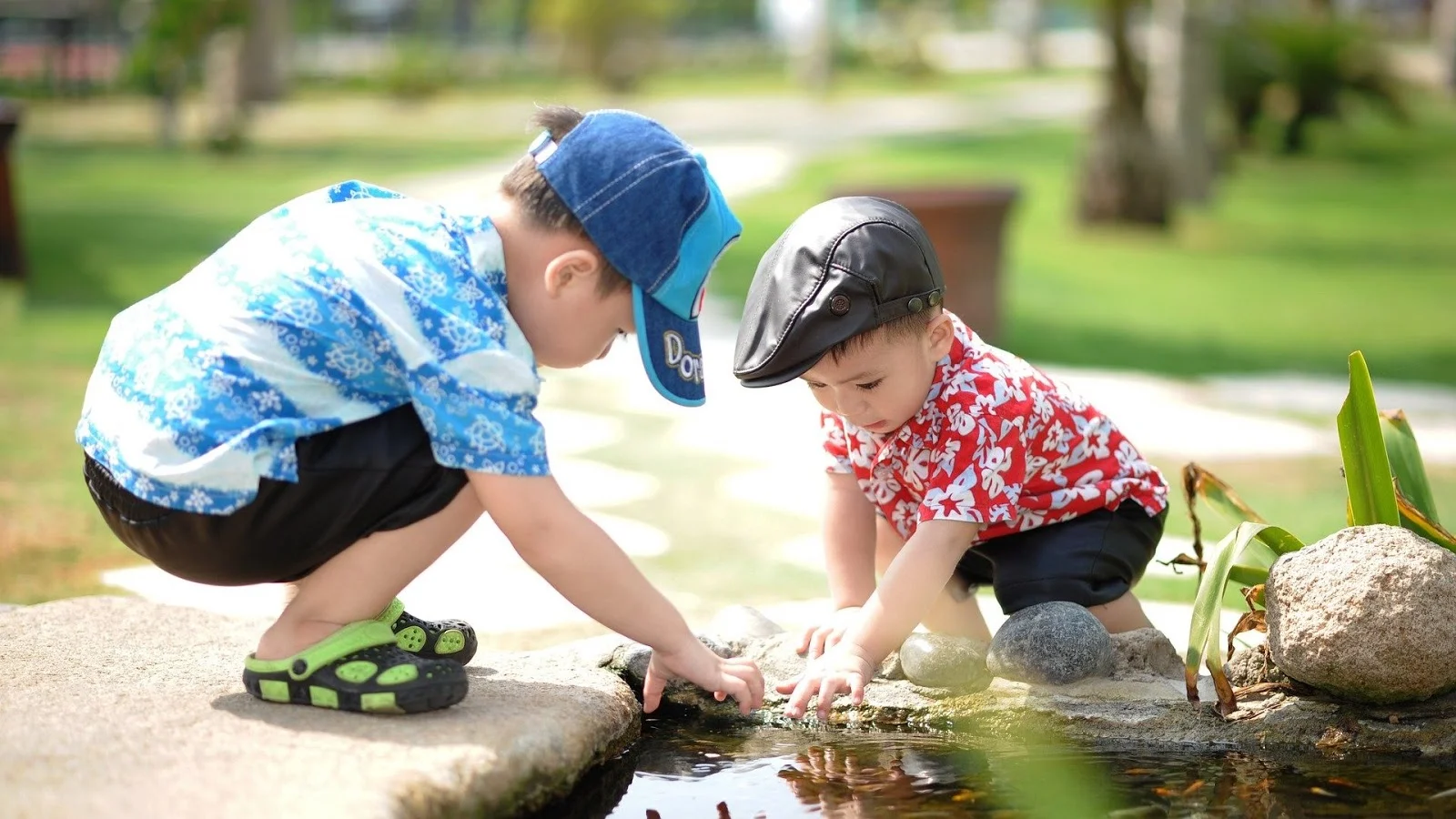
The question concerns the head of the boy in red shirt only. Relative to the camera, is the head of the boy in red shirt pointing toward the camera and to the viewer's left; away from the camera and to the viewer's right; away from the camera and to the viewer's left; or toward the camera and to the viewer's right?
toward the camera and to the viewer's left

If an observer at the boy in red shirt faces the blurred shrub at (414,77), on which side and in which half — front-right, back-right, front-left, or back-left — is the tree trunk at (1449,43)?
front-right

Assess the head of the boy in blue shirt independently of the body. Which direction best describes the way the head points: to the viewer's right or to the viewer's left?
to the viewer's right

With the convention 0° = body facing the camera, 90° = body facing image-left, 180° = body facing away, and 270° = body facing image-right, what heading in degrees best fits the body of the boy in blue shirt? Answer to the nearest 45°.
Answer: approximately 270°

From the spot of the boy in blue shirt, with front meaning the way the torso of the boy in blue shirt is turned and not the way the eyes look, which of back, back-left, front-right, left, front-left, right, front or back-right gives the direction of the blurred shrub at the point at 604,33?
left

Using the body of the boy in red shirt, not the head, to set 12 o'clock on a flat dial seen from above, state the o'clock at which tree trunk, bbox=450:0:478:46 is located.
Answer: The tree trunk is roughly at 4 o'clock from the boy in red shirt.

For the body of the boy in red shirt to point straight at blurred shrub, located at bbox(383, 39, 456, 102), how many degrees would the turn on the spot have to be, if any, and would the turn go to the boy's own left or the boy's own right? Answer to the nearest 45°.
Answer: approximately 135° to the boy's own right

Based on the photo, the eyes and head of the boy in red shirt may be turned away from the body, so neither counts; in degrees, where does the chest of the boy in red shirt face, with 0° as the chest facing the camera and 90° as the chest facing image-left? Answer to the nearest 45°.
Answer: approximately 45°

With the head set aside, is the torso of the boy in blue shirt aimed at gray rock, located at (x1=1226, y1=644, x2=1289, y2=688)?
yes

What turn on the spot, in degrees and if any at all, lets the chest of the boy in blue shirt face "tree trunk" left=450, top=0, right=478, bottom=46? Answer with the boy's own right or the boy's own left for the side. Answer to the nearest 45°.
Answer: approximately 90° to the boy's own left

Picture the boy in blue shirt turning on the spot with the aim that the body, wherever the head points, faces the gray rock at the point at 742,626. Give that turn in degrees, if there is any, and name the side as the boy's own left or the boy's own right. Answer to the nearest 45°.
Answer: approximately 45° to the boy's own left

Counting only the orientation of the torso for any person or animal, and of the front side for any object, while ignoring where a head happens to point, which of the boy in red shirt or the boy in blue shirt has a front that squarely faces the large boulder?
the boy in blue shirt

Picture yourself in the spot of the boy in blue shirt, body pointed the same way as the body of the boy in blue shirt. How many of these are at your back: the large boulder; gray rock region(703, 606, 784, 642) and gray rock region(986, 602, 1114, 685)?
0

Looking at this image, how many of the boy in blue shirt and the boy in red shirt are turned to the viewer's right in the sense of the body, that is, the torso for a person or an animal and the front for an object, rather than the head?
1
